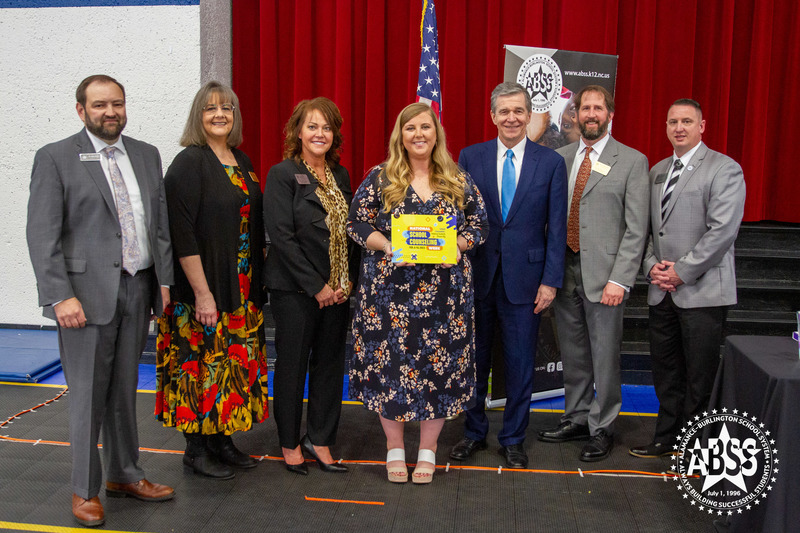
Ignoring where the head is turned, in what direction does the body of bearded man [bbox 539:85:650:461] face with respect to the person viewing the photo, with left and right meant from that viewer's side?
facing the viewer and to the left of the viewer

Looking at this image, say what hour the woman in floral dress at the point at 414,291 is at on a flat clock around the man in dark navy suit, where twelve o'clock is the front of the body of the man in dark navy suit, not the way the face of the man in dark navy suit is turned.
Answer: The woman in floral dress is roughly at 2 o'clock from the man in dark navy suit.

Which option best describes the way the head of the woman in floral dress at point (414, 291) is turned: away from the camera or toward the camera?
toward the camera

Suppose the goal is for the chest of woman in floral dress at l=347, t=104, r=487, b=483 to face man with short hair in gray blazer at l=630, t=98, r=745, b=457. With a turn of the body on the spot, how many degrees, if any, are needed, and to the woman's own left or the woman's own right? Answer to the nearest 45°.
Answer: approximately 90° to the woman's own left

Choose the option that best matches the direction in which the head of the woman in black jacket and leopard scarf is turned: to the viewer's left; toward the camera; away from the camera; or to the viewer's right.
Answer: toward the camera

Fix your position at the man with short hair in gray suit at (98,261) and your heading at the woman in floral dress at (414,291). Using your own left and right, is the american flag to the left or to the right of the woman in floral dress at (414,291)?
left

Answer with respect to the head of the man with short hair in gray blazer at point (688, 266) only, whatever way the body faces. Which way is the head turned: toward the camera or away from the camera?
toward the camera

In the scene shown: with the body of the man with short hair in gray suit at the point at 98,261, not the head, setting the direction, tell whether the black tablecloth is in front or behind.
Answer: in front

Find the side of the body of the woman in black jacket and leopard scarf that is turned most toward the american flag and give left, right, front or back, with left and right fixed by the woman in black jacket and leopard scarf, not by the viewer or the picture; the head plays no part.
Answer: left

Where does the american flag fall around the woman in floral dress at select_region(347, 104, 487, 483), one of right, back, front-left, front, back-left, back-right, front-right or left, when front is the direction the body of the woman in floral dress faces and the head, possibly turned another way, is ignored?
back

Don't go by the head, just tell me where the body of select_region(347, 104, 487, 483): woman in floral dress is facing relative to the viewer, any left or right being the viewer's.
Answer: facing the viewer

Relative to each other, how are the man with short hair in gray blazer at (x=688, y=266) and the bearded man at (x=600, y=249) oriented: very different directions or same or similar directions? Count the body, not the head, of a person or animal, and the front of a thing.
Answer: same or similar directions
